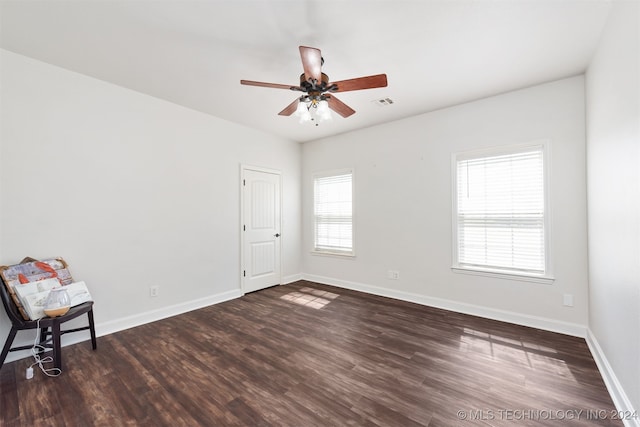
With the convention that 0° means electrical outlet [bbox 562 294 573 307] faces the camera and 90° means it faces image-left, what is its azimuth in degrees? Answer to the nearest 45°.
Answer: approximately 0°

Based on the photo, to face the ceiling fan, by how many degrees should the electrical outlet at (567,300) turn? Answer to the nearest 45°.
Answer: approximately 45° to its right

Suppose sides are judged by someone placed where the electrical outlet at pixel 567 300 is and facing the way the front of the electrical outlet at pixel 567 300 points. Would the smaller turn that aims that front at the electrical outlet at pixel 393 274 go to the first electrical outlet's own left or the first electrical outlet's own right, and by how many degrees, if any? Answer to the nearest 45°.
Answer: approximately 90° to the first electrical outlet's own right

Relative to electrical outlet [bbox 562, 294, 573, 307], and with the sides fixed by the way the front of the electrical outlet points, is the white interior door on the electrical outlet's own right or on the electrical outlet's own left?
on the electrical outlet's own right

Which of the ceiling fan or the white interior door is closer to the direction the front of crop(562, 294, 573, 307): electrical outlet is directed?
the ceiling fan

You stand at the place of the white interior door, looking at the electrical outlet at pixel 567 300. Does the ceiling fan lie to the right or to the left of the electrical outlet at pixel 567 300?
right
